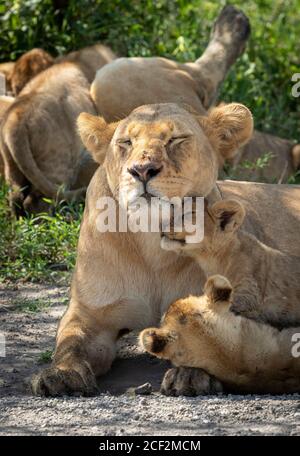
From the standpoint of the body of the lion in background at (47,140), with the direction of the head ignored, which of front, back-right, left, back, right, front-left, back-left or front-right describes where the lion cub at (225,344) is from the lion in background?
back-right

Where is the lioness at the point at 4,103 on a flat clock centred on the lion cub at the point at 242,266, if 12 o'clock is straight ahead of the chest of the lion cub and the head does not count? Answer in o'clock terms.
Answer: The lioness is roughly at 2 o'clock from the lion cub.

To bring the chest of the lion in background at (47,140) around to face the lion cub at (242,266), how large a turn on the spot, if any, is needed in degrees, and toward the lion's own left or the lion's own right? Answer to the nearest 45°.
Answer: approximately 135° to the lion's own right

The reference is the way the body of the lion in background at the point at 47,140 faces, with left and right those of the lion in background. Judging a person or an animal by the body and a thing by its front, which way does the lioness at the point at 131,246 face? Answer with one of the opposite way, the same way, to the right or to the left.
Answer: the opposite way

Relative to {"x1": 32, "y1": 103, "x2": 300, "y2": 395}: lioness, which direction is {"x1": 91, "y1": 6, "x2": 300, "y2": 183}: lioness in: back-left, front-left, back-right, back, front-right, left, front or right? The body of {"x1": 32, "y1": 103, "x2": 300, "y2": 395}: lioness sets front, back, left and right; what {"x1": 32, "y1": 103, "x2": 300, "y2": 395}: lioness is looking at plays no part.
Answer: back-right

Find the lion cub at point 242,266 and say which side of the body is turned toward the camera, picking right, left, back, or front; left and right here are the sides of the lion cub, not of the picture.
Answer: left

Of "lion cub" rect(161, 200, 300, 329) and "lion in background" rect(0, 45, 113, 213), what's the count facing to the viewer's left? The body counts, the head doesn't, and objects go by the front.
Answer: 1

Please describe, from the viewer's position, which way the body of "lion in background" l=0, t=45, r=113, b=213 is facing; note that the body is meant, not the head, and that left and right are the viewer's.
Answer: facing away from the viewer and to the right of the viewer

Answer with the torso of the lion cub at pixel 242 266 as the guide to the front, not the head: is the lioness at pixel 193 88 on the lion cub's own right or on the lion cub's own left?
on the lion cub's own right
